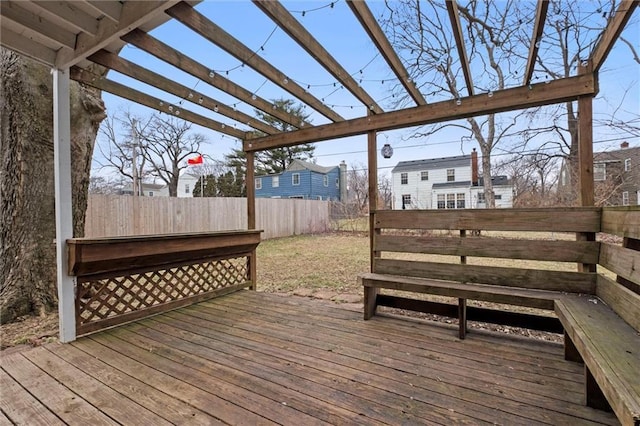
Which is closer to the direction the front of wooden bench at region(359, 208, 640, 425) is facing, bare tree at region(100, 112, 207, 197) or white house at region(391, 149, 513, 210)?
the bare tree

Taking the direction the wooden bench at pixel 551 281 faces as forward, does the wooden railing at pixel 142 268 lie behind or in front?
in front

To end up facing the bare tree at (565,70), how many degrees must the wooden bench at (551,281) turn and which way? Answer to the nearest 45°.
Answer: approximately 135° to its right

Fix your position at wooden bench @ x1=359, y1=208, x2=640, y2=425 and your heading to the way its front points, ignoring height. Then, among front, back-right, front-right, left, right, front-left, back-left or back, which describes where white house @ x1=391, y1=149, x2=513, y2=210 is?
back-right

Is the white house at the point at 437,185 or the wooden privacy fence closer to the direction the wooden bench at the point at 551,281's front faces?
the wooden privacy fence

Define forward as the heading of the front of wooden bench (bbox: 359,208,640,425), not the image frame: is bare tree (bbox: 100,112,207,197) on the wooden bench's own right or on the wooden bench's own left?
on the wooden bench's own right

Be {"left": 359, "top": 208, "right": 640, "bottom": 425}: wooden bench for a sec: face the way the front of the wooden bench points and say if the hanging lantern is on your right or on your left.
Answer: on your right

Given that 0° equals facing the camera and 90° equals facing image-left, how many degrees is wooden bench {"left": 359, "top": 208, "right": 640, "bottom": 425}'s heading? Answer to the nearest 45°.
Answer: approximately 45°

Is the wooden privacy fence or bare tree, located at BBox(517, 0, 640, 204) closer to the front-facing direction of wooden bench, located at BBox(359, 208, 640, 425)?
the wooden privacy fence

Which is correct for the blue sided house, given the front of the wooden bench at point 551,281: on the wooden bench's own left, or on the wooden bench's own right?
on the wooden bench's own right
